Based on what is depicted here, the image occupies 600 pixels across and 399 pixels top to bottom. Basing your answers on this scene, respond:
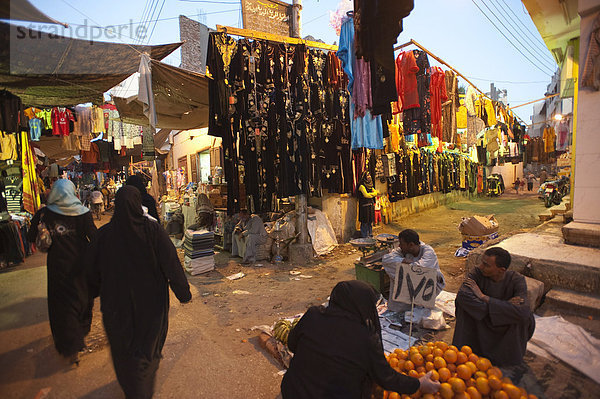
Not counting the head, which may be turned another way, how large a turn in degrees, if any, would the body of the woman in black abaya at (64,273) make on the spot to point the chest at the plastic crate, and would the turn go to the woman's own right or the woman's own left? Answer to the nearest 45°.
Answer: approximately 90° to the woman's own right

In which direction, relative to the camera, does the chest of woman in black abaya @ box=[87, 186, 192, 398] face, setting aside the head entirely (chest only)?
away from the camera

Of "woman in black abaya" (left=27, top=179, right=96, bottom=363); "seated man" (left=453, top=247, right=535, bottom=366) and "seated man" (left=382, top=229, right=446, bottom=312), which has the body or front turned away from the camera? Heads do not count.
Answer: the woman in black abaya

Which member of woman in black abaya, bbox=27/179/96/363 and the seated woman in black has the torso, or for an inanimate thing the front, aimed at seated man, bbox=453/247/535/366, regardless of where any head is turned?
the seated woman in black

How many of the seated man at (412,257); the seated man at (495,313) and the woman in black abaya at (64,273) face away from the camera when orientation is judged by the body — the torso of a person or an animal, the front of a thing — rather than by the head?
1

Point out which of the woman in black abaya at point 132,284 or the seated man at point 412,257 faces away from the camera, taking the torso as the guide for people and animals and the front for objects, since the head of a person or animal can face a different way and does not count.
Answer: the woman in black abaya

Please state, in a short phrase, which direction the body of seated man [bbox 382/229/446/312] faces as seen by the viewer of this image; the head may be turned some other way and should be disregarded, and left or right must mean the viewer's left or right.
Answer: facing the viewer and to the left of the viewer

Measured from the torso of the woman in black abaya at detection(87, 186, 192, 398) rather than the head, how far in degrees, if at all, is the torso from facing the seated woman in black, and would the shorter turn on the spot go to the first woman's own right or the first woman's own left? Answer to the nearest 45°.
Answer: approximately 135° to the first woman's own right

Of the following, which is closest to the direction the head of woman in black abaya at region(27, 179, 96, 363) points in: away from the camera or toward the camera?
away from the camera

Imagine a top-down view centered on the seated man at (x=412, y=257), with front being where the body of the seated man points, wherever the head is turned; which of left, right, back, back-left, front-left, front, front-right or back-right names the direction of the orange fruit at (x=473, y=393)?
front-left

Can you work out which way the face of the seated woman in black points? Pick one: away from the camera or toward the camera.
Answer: away from the camera

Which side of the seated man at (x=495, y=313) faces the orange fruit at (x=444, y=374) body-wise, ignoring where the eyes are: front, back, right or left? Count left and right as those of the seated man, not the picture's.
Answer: front

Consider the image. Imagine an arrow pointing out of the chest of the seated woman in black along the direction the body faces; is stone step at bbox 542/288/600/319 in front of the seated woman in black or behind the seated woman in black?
in front

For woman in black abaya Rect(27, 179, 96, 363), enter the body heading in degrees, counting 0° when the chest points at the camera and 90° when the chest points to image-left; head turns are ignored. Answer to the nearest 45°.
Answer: approximately 180°

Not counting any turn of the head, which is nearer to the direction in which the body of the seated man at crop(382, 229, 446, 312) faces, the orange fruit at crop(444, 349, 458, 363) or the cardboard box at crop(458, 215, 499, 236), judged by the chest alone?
the orange fruit

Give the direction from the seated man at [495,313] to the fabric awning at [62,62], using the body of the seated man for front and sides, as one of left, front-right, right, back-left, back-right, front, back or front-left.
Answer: front-right
